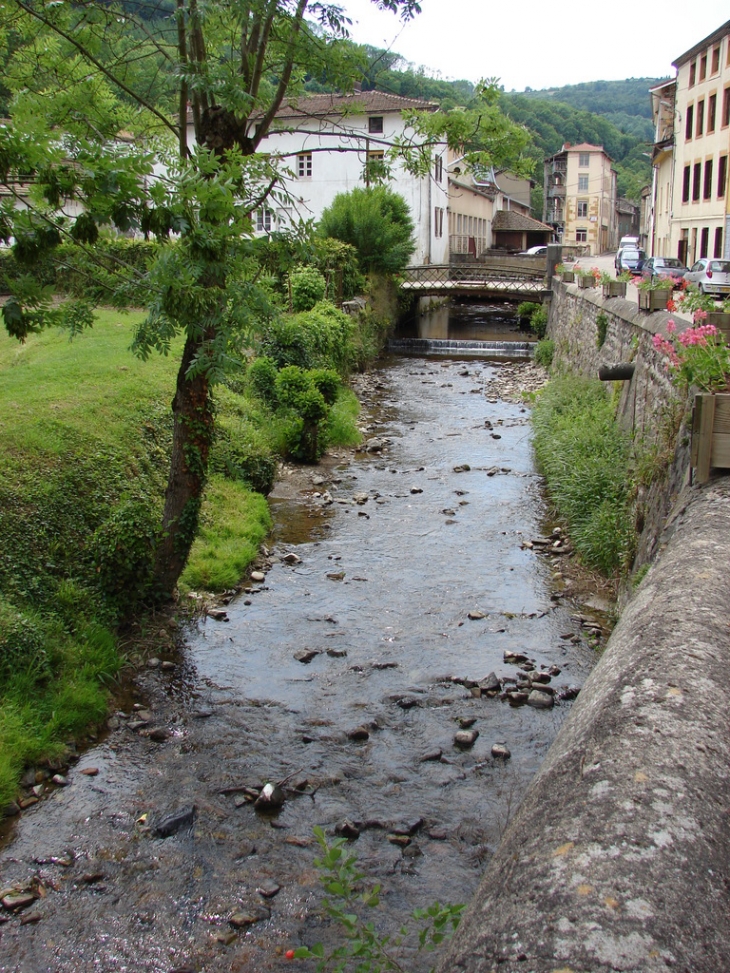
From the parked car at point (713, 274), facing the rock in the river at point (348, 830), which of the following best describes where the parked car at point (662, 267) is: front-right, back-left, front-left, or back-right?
back-right

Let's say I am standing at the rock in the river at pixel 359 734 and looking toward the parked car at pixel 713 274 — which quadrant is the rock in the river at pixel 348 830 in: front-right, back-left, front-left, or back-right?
back-right

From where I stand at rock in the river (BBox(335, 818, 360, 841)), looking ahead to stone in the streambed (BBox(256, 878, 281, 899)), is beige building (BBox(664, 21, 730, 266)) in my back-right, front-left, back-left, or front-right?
back-right

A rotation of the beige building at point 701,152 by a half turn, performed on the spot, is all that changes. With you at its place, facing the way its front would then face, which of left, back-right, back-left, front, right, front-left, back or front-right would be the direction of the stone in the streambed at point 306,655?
back-right

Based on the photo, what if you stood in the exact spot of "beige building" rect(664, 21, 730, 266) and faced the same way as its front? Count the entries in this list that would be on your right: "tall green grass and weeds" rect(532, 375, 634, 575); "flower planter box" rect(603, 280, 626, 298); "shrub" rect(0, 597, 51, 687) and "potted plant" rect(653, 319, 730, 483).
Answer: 0

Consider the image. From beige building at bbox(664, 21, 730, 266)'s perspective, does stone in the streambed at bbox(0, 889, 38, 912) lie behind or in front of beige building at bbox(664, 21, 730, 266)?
in front

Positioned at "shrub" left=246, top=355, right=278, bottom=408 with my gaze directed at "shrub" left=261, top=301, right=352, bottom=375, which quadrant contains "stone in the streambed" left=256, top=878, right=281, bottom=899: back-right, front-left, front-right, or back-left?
back-right

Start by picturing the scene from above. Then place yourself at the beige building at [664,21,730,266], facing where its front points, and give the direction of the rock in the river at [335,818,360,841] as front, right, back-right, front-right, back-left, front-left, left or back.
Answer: front-left

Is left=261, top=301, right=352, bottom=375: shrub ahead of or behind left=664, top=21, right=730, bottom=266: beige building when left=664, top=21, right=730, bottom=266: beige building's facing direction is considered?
ahead

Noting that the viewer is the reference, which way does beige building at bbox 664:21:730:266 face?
facing the viewer and to the left of the viewer

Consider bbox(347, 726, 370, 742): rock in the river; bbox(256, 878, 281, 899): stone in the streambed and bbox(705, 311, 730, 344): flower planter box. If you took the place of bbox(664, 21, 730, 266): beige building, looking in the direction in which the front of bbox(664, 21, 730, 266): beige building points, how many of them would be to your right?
0

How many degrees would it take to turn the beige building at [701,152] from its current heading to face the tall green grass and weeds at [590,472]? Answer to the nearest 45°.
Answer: approximately 45° to its left

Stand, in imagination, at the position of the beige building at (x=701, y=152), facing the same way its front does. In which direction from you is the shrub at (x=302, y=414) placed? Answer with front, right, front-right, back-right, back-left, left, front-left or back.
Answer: front-left

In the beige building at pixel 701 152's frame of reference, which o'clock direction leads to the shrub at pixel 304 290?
The shrub is roughly at 11 o'clock from the beige building.

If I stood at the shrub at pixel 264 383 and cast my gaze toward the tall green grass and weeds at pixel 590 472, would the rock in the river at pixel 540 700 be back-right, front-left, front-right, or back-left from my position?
front-right

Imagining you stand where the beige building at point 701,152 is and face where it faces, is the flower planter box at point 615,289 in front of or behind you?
in front

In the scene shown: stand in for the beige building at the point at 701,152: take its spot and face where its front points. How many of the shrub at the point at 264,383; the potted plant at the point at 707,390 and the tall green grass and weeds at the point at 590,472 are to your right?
0
